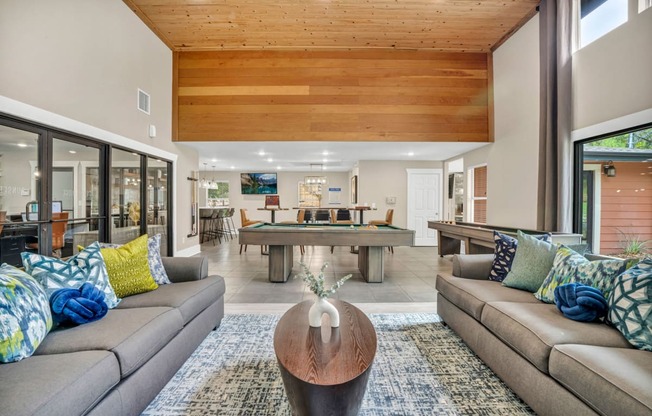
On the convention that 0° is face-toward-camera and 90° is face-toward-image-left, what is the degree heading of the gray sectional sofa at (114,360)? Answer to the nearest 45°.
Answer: approximately 315°

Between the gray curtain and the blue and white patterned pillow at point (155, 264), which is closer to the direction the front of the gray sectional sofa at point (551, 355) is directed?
the blue and white patterned pillow

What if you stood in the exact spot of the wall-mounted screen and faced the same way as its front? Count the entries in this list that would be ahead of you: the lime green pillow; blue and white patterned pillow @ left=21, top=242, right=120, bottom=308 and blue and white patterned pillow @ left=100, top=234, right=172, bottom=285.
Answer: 3

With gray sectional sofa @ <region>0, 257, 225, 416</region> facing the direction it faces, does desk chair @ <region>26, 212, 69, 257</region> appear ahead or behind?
behind
